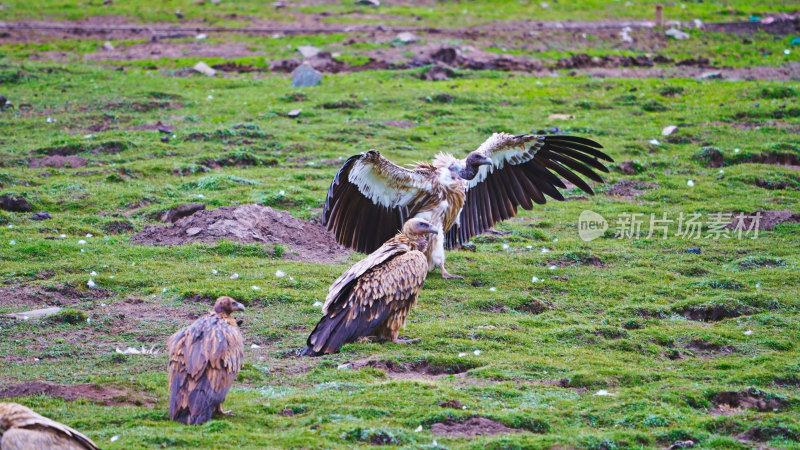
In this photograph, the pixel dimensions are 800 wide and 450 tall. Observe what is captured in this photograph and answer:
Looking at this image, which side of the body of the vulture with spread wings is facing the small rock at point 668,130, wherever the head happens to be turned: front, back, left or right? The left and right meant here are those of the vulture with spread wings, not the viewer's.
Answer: left

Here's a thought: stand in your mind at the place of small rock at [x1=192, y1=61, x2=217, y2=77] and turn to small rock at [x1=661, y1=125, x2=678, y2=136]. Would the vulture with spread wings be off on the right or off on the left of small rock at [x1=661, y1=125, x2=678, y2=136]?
right

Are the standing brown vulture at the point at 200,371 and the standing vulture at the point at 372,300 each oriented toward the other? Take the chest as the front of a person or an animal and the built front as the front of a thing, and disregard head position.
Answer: no

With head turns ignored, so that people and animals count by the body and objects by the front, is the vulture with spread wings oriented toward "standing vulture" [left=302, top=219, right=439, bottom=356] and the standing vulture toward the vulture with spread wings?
no

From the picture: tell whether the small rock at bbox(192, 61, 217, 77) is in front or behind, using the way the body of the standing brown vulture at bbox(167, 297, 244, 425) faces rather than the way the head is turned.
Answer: in front

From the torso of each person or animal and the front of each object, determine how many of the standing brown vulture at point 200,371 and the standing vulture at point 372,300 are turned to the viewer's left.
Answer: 0

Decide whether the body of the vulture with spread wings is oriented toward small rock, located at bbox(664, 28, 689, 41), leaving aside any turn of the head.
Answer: no

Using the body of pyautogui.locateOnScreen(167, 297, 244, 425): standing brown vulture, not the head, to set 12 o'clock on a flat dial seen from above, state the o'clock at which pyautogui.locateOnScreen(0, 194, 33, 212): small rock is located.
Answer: The small rock is roughly at 10 o'clock from the standing brown vulture.

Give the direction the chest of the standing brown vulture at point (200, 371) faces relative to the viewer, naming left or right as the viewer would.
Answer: facing away from the viewer and to the right of the viewer

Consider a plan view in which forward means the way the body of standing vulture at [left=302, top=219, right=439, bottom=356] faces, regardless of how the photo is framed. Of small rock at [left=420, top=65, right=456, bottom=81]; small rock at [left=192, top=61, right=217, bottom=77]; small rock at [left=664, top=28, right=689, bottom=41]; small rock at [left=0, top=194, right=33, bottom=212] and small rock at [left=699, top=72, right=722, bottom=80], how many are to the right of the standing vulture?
0

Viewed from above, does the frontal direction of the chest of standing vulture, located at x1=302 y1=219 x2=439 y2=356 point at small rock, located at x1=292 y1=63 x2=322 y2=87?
no

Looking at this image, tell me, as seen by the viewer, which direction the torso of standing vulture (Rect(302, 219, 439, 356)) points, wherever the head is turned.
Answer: to the viewer's right

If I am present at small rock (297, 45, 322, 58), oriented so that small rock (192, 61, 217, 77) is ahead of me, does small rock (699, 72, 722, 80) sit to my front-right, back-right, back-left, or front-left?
back-left

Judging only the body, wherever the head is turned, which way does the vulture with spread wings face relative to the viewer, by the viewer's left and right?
facing the viewer and to the right of the viewer
